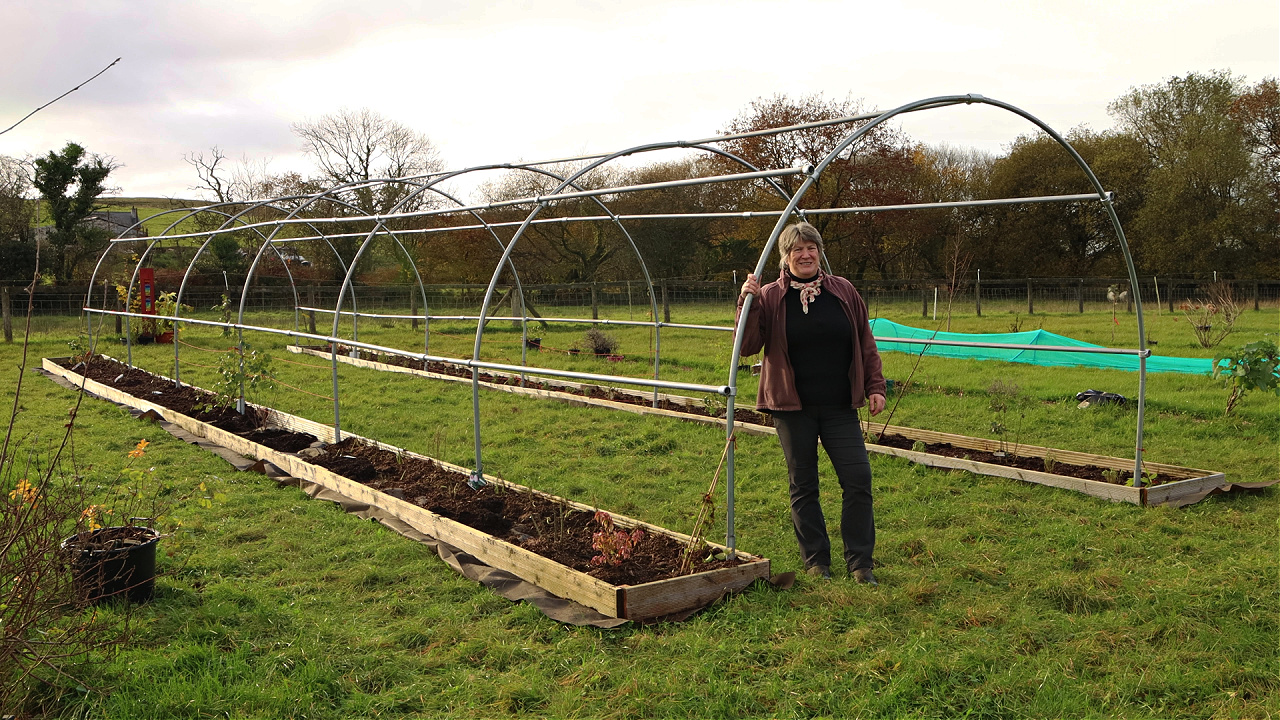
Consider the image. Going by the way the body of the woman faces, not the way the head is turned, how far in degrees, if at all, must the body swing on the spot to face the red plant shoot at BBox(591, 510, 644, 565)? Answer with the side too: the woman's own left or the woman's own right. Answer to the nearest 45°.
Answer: approximately 90° to the woman's own right

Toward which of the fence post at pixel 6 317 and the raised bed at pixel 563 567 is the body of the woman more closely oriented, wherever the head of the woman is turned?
the raised bed

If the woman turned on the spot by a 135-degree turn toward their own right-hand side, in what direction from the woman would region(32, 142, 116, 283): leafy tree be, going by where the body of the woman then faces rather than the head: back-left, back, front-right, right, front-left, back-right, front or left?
front

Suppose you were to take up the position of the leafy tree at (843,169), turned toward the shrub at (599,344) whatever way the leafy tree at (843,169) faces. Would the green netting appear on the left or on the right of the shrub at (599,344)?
left

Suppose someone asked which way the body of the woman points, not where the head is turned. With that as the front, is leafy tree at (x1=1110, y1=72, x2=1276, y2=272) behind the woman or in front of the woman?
behind

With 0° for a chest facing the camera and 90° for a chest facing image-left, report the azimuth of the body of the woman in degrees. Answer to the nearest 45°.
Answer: approximately 0°

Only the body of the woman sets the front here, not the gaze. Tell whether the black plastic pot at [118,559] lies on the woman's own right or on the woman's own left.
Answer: on the woman's own right

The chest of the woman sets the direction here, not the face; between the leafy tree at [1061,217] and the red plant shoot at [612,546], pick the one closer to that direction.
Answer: the red plant shoot

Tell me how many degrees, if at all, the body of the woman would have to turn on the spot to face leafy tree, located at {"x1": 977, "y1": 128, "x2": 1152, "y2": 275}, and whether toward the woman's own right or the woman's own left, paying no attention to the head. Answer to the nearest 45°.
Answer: approximately 180°

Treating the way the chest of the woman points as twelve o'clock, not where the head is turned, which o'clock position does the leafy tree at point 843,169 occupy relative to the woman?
The leafy tree is roughly at 6 o'clock from the woman.

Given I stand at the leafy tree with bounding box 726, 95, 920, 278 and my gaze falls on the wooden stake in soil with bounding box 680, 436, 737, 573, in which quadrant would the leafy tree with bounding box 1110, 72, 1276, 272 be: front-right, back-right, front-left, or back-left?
back-left
